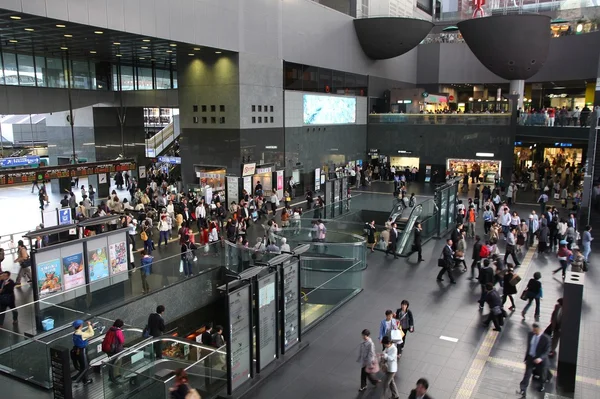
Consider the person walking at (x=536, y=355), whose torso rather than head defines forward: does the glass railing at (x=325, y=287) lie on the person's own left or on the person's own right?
on the person's own right

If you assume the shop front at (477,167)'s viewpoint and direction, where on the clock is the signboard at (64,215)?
The signboard is roughly at 1 o'clock from the shop front.

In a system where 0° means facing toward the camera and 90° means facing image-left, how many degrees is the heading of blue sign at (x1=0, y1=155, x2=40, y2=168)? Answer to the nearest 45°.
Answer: approximately 0°

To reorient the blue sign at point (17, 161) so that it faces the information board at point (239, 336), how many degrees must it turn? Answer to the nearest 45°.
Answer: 0° — it already faces it

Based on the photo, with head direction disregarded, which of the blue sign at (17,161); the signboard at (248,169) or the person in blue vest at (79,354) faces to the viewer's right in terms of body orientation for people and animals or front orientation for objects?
the person in blue vest

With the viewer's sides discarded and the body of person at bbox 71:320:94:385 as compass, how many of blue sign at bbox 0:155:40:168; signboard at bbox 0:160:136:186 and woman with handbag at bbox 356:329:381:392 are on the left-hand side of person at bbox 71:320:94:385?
2

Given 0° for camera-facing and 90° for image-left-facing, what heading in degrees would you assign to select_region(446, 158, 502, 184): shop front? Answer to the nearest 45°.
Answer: approximately 0°

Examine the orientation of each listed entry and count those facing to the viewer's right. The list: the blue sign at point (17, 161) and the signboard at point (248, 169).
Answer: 0

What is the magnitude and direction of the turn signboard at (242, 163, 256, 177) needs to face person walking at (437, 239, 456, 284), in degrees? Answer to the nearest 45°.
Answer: approximately 45° to its left

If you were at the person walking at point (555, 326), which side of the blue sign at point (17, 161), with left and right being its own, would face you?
front
